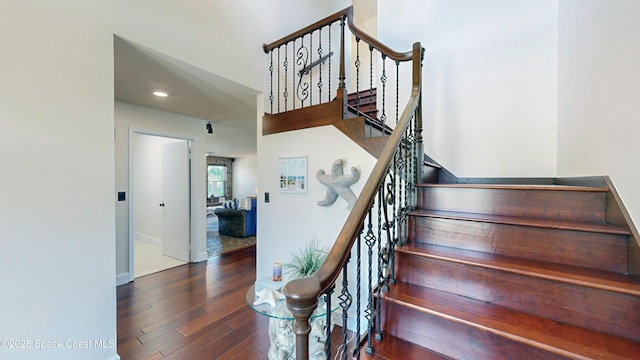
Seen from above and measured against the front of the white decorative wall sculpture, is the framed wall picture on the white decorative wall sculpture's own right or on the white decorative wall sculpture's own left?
on the white decorative wall sculpture's own right

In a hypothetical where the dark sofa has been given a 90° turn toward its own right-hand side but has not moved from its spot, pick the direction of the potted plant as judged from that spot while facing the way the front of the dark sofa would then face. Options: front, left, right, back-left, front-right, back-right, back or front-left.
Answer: back

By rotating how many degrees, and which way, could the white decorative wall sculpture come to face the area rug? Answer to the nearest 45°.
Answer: approximately 135° to its right

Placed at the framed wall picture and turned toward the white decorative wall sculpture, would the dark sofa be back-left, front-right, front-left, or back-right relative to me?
back-left

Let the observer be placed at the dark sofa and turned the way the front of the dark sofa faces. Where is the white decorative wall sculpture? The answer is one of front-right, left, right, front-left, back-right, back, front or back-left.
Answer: left

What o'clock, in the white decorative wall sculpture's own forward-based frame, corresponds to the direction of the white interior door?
The white interior door is roughly at 4 o'clock from the white decorative wall sculpture.
